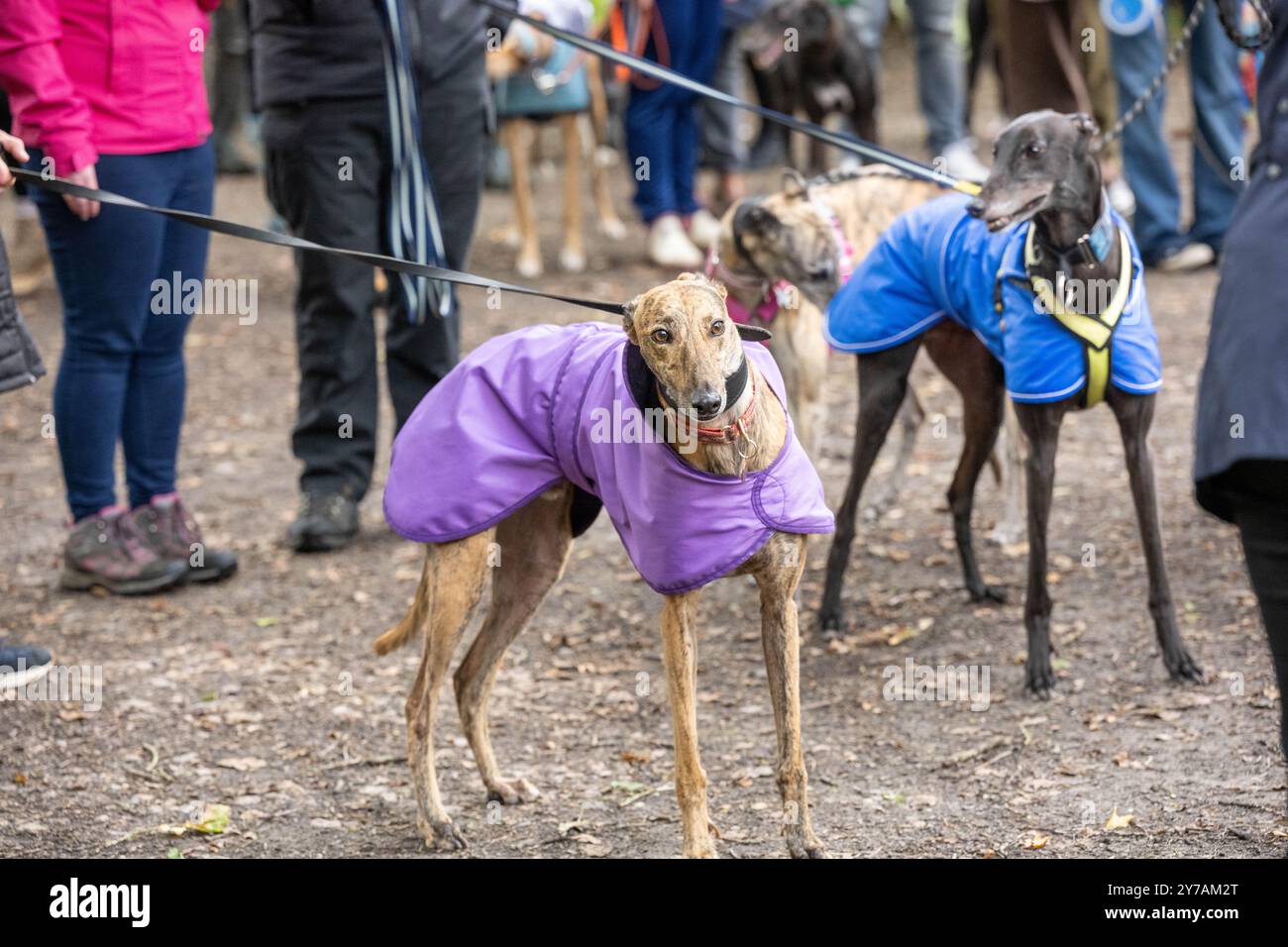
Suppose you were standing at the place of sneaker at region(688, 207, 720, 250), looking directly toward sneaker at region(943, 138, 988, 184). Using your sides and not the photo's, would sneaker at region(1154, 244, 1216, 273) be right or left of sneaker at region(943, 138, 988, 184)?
right

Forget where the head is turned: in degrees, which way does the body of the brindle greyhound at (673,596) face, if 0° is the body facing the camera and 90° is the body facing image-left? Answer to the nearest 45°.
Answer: approximately 315°

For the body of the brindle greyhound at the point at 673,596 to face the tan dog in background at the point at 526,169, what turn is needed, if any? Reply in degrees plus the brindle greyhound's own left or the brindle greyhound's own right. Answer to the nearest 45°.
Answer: approximately 135° to the brindle greyhound's own left

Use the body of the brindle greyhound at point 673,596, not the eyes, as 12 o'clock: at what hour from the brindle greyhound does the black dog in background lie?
The black dog in background is roughly at 8 o'clock from the brindle greyhound.

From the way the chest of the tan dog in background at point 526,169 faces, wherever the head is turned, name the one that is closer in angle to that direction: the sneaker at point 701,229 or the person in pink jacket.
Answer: the person in pink jacket

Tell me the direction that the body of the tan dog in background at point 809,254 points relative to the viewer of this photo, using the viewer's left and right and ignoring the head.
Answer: facing to the left of the viewer

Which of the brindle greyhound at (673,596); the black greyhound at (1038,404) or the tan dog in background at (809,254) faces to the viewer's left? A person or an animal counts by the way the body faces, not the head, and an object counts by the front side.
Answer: the tan dog in background

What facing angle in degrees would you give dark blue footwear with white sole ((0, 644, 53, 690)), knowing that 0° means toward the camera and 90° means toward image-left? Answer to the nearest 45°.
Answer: approximately 270°

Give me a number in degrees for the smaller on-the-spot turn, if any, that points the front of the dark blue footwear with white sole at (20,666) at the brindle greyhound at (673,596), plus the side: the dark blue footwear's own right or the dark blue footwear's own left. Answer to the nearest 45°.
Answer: approximately 45° to the dark blue footwear's own right
